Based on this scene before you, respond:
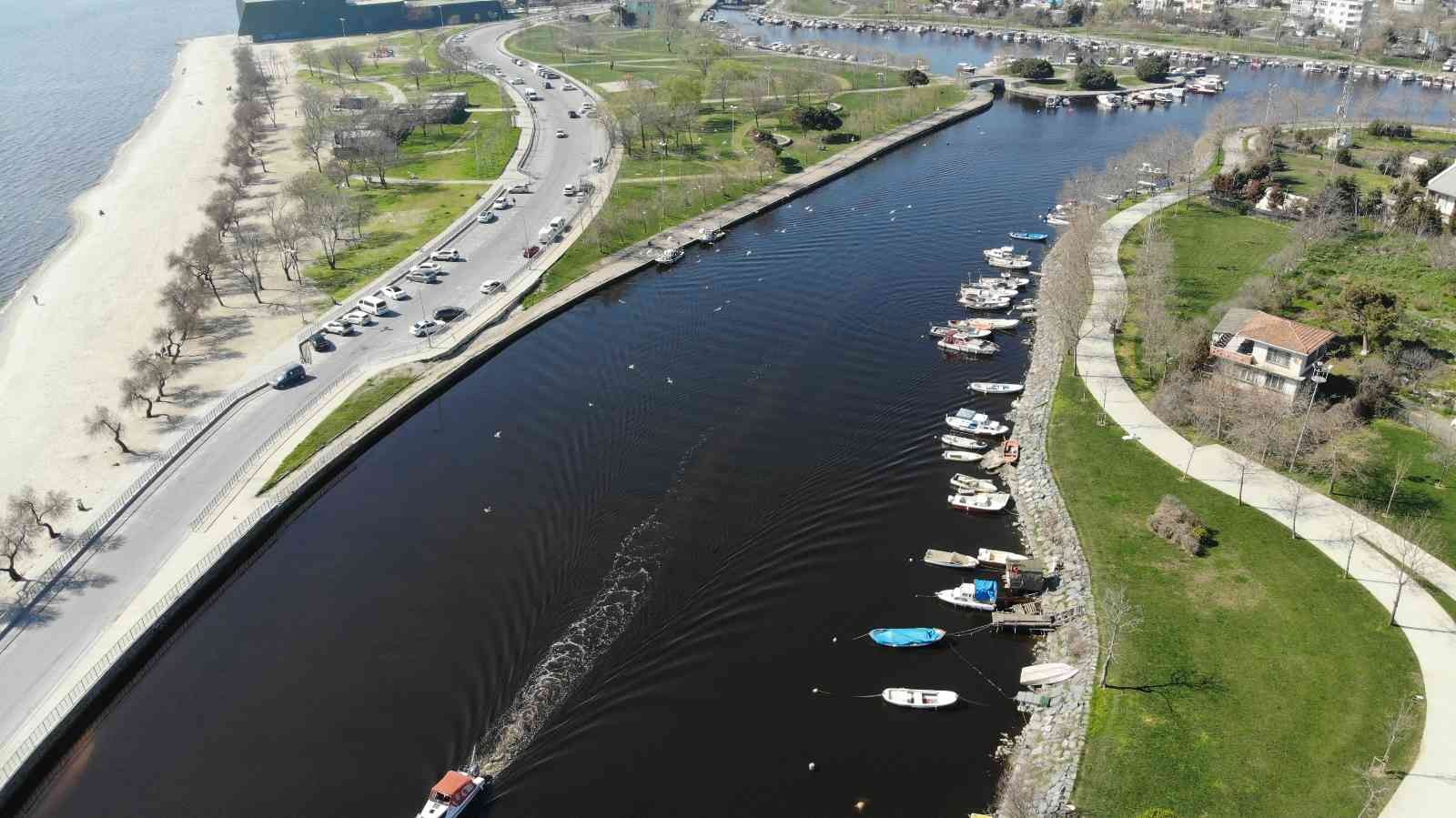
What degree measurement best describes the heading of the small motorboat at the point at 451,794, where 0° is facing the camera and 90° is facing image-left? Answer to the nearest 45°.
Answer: approximately 45°

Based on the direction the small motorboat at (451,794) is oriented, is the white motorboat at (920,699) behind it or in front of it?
behind
